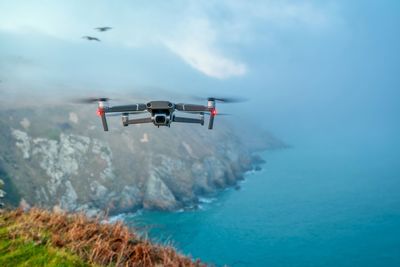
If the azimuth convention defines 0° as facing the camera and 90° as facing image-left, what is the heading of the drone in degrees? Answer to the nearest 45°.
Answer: approximately 0°
